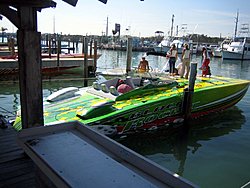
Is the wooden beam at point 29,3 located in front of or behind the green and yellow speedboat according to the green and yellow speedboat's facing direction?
behind

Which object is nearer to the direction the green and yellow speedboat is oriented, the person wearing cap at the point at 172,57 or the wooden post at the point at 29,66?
the person wearing cap

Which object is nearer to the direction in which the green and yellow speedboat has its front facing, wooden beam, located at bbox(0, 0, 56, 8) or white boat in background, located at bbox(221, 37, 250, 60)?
the white boat in background

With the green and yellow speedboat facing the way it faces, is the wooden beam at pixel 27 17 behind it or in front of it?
behind

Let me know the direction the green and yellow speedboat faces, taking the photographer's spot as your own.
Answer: facing away from the viewer and to the right of the viewer

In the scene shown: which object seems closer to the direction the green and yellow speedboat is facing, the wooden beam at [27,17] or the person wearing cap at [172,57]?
the person wearing cap

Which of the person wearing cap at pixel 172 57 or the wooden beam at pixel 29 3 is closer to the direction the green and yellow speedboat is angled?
the person wearing cap
